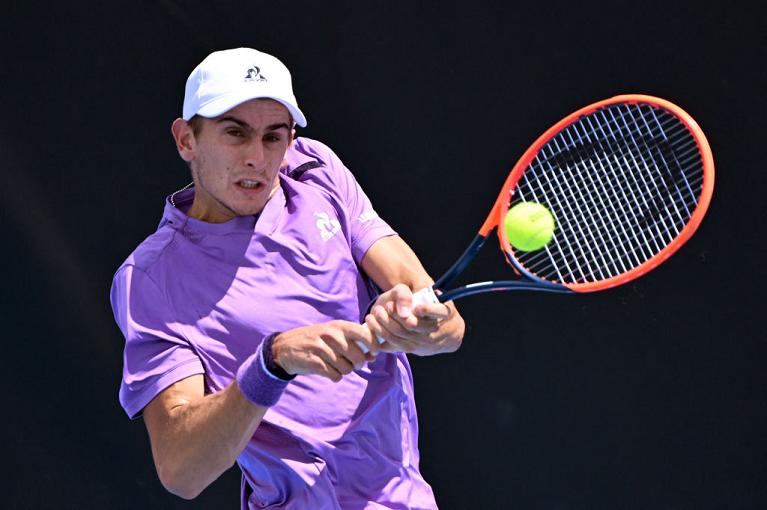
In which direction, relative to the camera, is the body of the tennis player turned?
toward the camera

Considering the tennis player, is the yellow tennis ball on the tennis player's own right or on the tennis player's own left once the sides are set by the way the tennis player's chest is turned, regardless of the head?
on the tennis player's own left

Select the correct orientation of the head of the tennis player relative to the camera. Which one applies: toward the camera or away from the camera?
toward the camera
